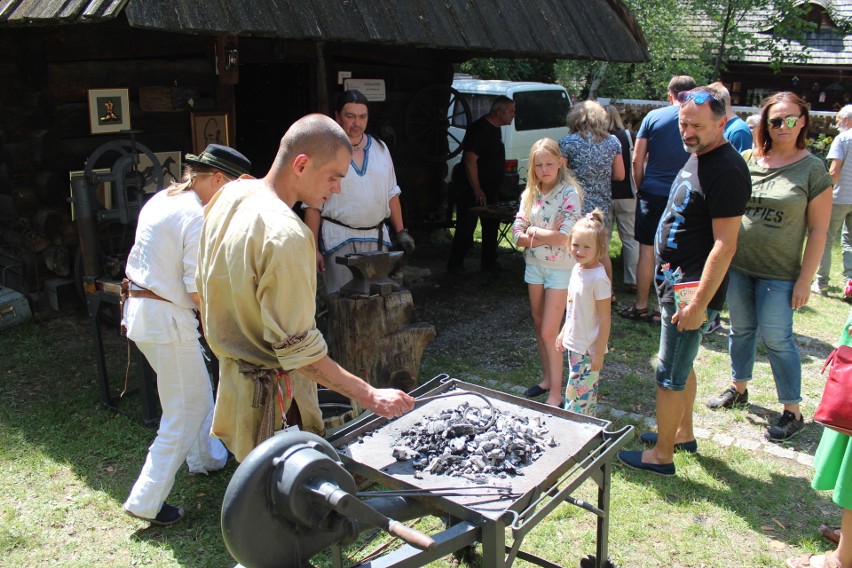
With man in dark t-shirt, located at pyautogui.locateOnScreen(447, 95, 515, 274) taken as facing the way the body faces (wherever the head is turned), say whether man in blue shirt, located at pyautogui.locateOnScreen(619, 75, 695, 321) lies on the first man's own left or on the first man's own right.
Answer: on the first man's own right

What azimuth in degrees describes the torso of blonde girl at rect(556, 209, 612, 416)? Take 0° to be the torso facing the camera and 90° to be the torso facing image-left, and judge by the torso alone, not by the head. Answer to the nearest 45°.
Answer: approximately 45°

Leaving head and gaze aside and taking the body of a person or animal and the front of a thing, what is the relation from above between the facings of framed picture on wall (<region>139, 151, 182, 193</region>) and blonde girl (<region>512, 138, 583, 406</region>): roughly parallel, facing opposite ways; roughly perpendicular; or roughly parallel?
roughly perpendicular

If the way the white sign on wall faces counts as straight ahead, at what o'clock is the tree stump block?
The tree stump block is roughly at 12 o'clock from the white sign on wall.

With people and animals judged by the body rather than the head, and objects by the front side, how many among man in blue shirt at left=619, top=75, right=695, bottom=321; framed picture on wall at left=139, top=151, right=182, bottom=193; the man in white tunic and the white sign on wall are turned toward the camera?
3

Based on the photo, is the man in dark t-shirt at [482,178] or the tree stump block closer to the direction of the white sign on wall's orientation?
the tree stump block

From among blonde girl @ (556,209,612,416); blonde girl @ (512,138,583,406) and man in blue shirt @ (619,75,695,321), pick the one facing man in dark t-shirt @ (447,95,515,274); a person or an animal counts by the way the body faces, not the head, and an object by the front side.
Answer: the man in blue shirt

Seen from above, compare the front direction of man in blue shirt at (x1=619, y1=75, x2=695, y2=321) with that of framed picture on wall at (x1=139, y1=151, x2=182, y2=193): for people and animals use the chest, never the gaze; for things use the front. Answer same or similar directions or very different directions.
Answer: very different directions
